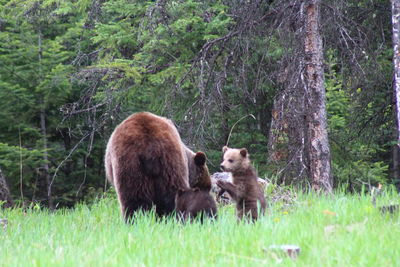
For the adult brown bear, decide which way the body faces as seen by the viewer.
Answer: away from the camera

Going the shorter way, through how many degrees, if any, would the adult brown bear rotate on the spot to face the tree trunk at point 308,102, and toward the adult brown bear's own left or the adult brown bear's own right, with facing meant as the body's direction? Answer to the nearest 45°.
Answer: approximately 45° to the adult brown bear's own right

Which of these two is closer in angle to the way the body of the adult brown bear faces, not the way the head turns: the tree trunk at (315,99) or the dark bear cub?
the tree trunk

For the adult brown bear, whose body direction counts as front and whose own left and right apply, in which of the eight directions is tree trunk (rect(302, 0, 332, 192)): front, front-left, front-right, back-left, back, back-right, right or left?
front-right

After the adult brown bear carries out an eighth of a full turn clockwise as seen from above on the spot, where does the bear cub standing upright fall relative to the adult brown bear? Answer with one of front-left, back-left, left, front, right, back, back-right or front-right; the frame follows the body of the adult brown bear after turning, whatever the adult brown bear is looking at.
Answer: front-right
